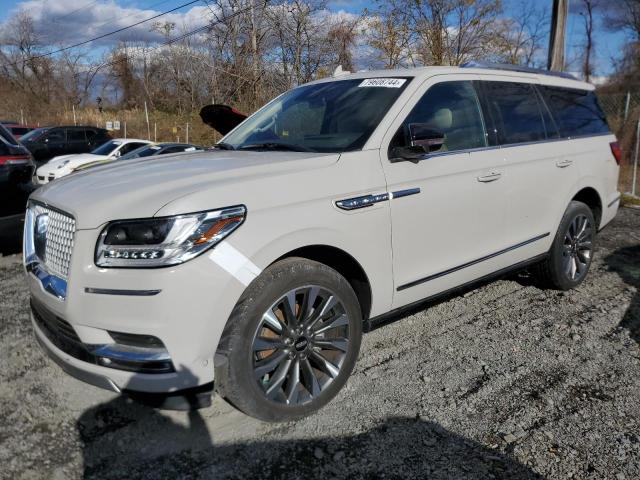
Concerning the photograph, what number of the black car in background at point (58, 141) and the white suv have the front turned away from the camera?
0

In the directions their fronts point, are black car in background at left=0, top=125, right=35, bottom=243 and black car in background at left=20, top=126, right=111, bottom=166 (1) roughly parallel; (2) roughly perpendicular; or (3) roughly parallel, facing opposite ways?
roughly perpendicular

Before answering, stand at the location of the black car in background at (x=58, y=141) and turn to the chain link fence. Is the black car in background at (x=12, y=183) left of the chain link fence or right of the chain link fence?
right

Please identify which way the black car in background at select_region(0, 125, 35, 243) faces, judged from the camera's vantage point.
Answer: facing away from the viewer and to the left of the viewer

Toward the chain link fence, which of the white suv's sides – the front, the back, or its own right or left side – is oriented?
back

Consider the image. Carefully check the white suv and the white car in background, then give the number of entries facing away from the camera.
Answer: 0

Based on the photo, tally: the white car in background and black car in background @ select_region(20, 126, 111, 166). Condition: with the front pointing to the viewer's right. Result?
0

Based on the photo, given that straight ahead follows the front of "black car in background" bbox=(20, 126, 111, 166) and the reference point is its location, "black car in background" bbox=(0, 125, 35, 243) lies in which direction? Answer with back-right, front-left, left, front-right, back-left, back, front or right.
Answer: front-left

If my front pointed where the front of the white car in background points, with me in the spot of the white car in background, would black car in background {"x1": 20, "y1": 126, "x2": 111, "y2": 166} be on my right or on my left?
on my right

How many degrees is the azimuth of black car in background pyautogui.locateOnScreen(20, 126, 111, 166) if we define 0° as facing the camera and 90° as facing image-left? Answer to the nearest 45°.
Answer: approximately 45°

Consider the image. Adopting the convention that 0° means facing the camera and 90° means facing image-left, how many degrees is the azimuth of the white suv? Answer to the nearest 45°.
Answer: approximately 45°

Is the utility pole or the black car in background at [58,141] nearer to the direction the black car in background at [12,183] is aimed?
the black car in background
